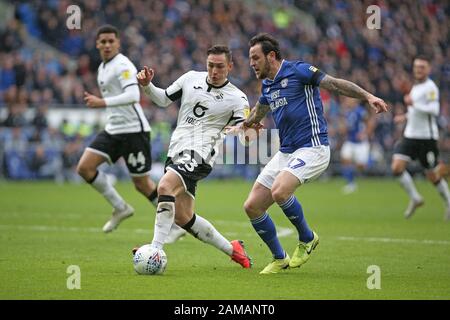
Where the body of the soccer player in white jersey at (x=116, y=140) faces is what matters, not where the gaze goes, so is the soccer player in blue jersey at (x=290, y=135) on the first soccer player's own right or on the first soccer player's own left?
on the first soccer player's own left

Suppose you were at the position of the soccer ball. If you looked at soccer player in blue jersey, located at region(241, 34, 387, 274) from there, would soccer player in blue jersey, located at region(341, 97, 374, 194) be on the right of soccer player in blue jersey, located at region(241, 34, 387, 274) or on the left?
left

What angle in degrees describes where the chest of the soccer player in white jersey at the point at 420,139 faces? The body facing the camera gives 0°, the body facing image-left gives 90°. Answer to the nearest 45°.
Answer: approximately 45°

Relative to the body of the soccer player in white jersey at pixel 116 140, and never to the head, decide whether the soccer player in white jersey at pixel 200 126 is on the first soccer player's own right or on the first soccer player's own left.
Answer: on the first soccer player's own left

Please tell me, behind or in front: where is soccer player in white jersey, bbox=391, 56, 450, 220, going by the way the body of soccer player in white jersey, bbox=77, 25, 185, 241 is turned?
behind

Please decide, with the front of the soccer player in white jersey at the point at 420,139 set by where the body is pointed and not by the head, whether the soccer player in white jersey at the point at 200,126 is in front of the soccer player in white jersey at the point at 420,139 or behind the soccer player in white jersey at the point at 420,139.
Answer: in front

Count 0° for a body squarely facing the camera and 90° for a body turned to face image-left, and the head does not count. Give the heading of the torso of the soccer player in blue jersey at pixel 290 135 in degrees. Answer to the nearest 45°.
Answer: approximately 45°
